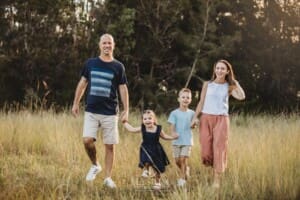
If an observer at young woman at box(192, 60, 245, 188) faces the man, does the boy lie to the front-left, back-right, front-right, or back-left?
front-right

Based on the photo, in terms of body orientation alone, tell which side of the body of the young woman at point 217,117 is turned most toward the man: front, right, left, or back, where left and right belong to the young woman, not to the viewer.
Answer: right

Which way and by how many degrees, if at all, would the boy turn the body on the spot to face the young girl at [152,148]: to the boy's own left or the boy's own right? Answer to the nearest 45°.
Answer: approximately 45° to the boy's own right

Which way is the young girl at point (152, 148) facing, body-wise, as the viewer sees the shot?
toward the camera

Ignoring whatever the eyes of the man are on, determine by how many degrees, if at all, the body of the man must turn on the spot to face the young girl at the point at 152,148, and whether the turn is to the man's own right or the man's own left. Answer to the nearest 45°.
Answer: approximately 90° to the man's own left

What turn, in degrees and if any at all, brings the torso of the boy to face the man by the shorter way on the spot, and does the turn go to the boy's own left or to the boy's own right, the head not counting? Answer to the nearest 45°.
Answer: approximately 90° to the boy's own right

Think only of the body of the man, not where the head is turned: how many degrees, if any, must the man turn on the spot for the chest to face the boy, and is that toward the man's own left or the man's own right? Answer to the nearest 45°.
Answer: approximately 90° to the man's own left

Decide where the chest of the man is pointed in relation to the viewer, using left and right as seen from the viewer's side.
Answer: facing the viewer

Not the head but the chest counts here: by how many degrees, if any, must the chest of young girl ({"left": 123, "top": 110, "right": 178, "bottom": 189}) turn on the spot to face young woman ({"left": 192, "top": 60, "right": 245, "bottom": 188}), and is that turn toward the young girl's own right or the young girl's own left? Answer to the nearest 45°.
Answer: approximately 90° to the young girl's own left

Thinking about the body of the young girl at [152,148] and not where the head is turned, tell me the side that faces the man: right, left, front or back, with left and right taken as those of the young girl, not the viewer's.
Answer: right

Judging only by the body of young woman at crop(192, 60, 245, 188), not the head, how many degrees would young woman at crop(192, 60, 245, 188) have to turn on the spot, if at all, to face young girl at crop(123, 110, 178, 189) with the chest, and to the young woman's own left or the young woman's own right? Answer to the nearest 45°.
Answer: approximately 90° to the young woman's own right
